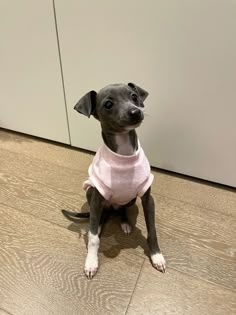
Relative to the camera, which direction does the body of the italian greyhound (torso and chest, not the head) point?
toward the camera
